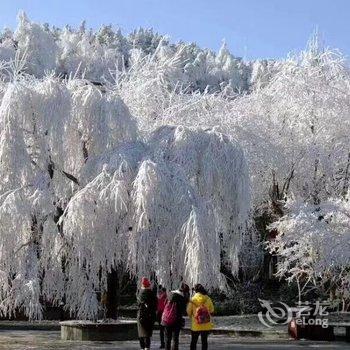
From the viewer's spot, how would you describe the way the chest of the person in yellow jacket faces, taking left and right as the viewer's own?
facing away from the viewer

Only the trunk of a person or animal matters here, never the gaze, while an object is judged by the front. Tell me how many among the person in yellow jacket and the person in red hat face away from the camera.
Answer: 2

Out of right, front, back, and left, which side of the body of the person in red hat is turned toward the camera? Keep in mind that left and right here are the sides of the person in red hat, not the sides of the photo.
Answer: back

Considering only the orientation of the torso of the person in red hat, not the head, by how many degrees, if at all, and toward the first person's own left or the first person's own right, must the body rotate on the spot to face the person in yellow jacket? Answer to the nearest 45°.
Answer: approximately 135° to the first person's own right

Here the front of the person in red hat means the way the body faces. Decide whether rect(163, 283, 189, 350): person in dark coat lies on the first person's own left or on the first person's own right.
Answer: on the first person's own right

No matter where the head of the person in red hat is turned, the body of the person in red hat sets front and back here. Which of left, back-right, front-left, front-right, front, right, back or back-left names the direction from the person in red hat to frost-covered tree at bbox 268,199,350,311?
front-right
